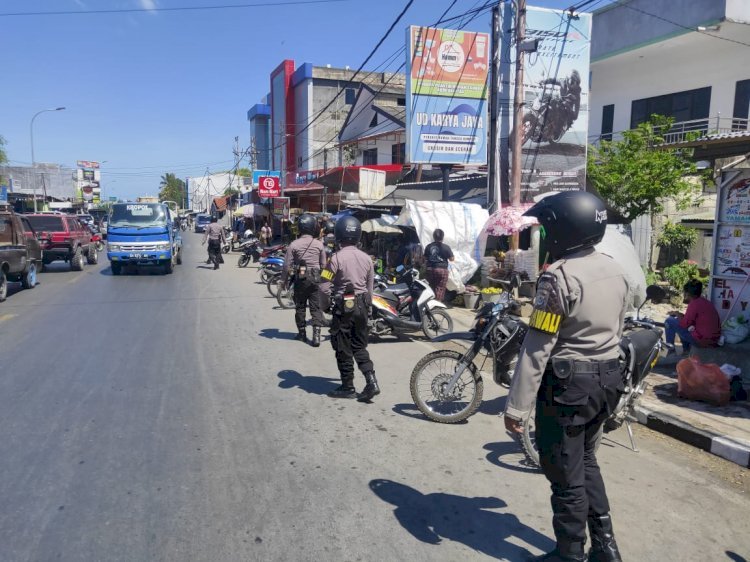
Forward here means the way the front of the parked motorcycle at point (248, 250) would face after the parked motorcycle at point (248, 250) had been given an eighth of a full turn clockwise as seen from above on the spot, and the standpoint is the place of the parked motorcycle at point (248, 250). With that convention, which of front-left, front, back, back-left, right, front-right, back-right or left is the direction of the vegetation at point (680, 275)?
back-left

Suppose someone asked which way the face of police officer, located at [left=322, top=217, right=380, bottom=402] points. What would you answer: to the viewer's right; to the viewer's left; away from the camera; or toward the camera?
away from the camera

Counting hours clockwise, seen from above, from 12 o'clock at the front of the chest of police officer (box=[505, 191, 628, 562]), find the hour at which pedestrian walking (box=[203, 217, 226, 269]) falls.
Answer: The pedestrian walking is roughly at 12 o'clock from the police officer.

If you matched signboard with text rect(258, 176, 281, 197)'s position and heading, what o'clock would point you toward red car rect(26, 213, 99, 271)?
The red car is roughly at 1 o'clock from the signboard with text.

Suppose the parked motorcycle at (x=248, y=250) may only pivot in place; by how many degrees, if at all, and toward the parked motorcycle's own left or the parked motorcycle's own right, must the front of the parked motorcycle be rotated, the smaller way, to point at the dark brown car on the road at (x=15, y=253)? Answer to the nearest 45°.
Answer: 0° — it already faces it

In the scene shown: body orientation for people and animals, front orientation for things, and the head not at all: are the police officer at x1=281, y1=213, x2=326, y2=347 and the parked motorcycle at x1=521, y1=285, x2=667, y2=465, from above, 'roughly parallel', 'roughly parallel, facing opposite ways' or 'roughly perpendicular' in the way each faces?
roughly perpendicular

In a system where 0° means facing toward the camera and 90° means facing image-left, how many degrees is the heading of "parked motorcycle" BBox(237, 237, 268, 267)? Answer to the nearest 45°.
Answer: approximately 45°

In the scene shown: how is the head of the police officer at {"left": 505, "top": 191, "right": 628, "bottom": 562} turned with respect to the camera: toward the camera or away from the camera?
away from the camera

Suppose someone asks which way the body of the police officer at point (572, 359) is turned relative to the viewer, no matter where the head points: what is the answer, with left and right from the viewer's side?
facing away from the viewer and to the left of the viewer

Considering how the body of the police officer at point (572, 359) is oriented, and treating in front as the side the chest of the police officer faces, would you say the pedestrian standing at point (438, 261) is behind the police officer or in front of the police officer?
in front

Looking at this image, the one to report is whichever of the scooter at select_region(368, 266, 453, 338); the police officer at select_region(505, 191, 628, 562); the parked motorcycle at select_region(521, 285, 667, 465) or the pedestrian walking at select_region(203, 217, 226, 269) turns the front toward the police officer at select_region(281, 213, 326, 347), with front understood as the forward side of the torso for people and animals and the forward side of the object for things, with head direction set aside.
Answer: the police officer at select_region(505, 191, 628, 562)

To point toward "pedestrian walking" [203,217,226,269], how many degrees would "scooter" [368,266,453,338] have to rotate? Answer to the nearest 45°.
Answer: approximately 135° to its left
